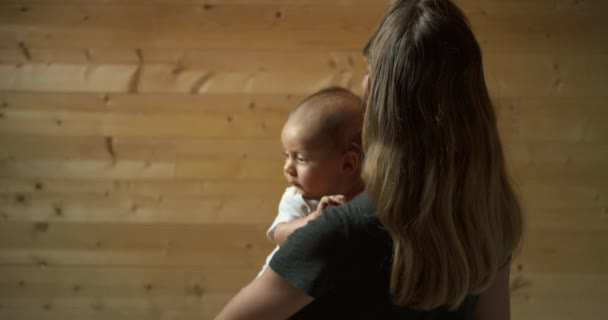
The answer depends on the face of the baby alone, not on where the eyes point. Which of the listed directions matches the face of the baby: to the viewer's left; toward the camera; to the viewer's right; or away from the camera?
to the viewer's left

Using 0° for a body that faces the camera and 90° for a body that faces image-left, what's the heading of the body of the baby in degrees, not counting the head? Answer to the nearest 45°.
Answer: approximately 45°
